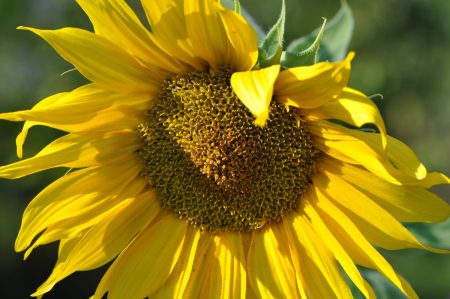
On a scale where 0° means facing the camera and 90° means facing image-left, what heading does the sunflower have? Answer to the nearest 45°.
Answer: approximately 0°
